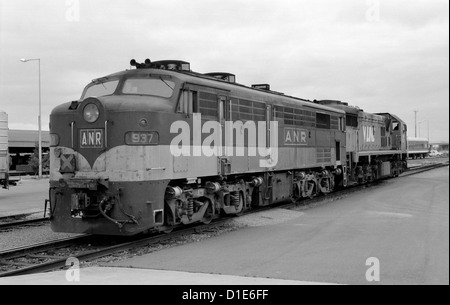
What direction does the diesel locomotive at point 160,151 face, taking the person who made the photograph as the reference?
facing the viewer and to the left of the viewer
